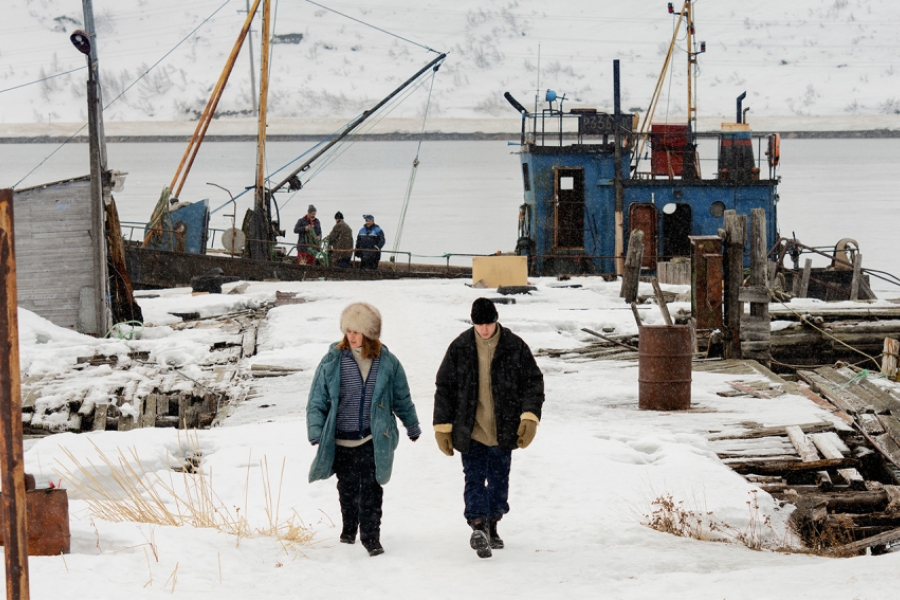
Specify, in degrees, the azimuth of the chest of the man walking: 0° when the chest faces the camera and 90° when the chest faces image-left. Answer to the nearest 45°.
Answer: approximately 0°

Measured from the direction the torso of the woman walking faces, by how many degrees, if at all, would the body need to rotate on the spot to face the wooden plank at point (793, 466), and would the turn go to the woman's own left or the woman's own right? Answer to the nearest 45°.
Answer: approximately 135° to the woman's own left

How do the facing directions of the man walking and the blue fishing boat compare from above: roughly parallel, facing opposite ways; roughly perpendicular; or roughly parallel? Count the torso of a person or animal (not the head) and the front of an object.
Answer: roughly perpendicular

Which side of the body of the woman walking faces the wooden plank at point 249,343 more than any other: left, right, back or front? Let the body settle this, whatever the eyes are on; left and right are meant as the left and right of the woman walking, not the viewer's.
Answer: back

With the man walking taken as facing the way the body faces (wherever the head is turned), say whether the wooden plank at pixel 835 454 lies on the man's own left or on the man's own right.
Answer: on the man's own left

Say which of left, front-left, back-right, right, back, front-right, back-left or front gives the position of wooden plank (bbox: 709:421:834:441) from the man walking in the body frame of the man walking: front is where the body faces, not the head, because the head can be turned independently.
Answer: back-left

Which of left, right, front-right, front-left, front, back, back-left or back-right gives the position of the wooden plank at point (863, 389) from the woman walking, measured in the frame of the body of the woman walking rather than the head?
back-left

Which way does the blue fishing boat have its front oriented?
to the viewer's left
